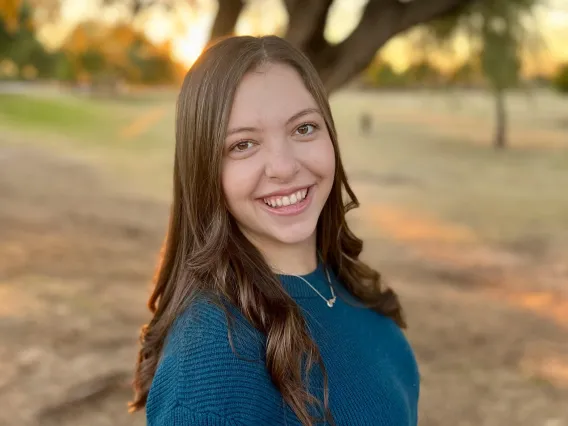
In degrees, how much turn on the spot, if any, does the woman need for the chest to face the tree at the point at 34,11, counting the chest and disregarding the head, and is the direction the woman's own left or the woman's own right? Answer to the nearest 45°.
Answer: approximately 180°

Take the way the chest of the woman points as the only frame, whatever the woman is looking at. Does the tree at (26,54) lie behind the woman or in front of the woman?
behind

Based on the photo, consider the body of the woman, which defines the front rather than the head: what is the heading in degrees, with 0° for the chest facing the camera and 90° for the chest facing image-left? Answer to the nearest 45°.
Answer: approximately 315°

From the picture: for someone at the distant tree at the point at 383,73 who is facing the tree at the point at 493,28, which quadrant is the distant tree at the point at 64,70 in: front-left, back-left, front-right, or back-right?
back-right

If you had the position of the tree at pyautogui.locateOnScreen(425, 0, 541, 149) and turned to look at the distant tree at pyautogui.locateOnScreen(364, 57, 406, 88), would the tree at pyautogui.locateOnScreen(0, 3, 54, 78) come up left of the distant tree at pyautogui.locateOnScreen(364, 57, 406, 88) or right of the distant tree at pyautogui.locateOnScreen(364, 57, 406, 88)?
left
